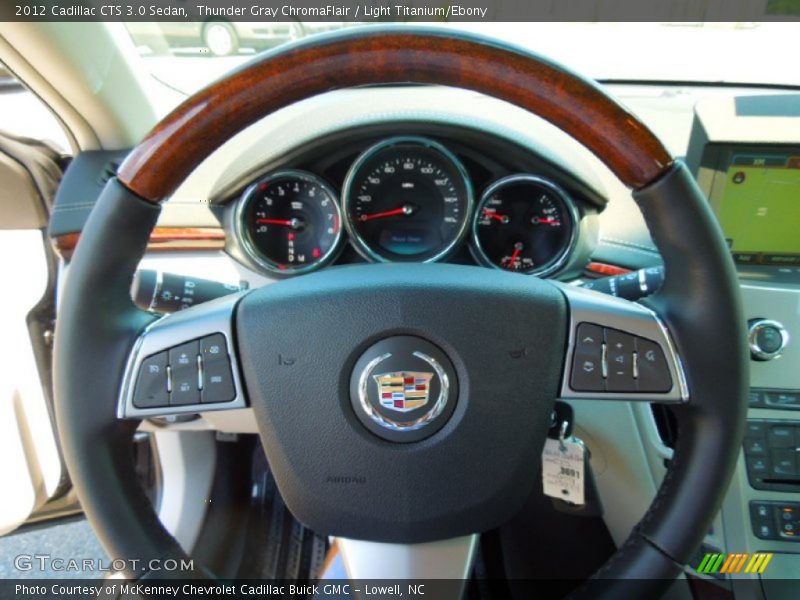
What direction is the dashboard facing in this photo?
toward the camera

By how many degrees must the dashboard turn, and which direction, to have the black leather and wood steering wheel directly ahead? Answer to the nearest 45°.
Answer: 0° — it already faces it
